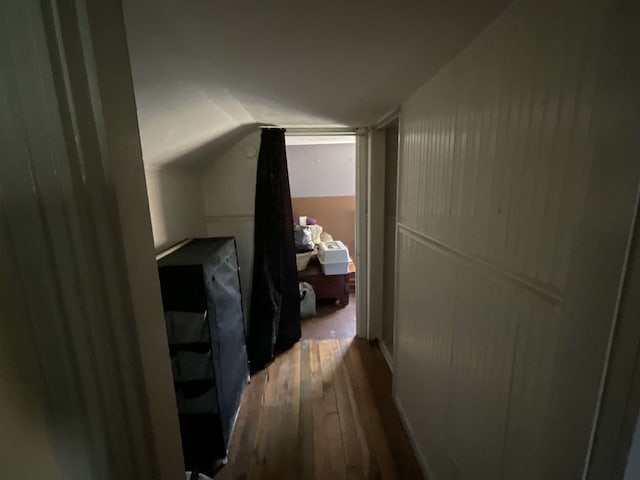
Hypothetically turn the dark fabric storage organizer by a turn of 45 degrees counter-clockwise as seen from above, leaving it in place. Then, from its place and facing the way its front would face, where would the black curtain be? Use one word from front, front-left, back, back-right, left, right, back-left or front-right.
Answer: left

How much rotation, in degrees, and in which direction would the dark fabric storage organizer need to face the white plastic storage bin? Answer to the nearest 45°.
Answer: approximately 135° to its left

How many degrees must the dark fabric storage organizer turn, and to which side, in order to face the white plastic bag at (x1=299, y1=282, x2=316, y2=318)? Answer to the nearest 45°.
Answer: approximately 135° to its left
